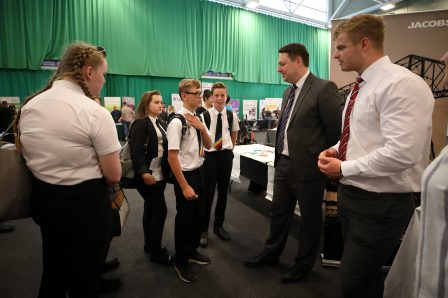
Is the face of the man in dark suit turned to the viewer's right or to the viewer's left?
to the viewer's left

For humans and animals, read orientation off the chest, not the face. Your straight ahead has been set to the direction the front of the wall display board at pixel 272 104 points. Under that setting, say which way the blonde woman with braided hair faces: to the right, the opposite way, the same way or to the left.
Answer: the opposite way

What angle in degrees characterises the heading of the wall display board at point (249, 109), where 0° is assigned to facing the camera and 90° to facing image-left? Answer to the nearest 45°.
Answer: approximately 0°

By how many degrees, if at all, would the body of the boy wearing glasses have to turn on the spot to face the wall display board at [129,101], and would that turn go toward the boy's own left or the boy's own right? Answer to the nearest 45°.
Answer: approximately 135° to the boy's own left

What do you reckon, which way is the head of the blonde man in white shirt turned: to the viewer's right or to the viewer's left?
to the viewer's left

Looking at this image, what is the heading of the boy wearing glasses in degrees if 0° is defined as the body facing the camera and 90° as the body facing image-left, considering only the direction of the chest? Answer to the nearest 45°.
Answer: approximately 315°

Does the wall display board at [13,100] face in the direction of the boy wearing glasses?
yes

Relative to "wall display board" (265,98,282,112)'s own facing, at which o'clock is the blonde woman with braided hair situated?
The blonde woman with braided hair is roughly at 12 o'clock from the wall display board.

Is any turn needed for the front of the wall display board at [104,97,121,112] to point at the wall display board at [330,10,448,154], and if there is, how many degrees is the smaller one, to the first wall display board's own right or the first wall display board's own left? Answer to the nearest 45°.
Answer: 0° — it already faces it
